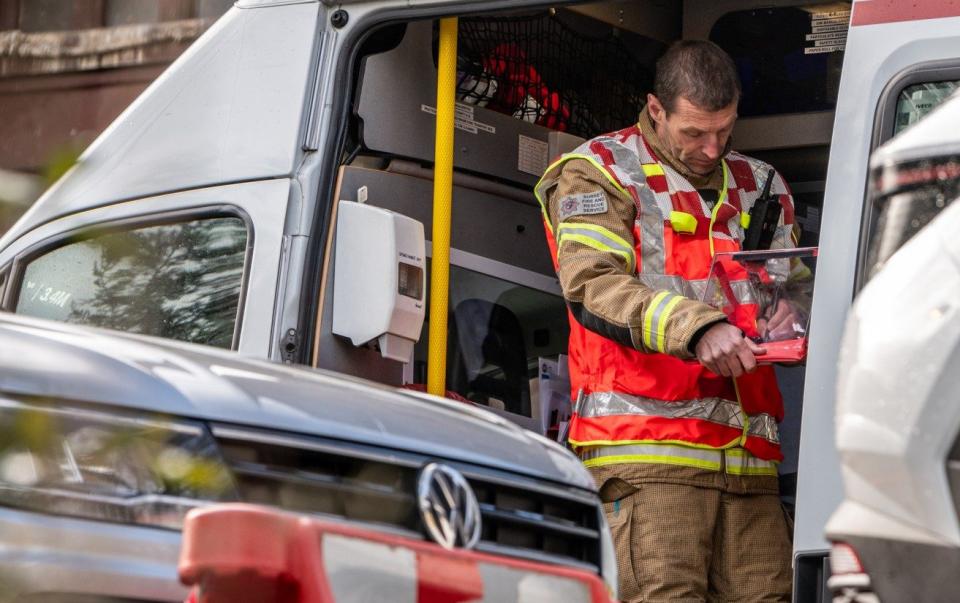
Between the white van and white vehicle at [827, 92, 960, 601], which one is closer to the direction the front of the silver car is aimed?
the white vehicle

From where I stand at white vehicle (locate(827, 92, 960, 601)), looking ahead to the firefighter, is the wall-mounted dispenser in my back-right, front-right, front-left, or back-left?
front-left

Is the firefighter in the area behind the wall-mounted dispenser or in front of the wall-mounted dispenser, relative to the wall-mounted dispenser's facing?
in front

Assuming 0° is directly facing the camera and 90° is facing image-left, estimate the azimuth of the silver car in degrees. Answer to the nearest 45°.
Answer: approximately 315°

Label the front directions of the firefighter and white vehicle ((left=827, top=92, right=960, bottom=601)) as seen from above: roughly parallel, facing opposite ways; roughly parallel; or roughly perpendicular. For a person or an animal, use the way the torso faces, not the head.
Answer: roughly perpendicular

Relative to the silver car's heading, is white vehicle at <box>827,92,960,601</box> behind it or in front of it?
in front

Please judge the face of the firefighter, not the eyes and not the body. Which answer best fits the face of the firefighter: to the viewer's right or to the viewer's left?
to the viewer's right

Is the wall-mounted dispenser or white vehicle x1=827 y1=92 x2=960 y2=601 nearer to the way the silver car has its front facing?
the white vehicle

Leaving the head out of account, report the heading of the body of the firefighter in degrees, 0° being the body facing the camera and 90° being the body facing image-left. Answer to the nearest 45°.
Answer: approximately 315°

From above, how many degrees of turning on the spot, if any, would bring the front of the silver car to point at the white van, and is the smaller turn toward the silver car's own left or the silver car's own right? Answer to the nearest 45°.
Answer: approximately 135° to the silver car's own left

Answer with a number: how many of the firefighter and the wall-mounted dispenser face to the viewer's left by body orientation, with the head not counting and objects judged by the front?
0

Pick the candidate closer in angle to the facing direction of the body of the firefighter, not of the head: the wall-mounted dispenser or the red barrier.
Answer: the red barrier

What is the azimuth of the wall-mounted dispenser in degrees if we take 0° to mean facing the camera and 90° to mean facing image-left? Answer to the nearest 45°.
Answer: approximately 315°

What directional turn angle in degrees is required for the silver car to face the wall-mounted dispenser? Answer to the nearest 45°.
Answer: approximately 135° to its left
